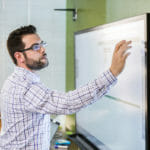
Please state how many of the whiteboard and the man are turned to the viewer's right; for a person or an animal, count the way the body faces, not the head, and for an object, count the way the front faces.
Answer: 1

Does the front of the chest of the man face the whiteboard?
yes

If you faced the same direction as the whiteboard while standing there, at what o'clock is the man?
The man is roughly at 1 o'clock from the whiteboard.

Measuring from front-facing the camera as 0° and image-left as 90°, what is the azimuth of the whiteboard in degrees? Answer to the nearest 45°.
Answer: approximately 45°

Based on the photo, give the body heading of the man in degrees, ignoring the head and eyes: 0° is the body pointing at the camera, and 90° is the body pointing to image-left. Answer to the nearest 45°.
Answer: approximately 270°

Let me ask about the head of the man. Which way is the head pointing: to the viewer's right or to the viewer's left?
to the viewer's right
